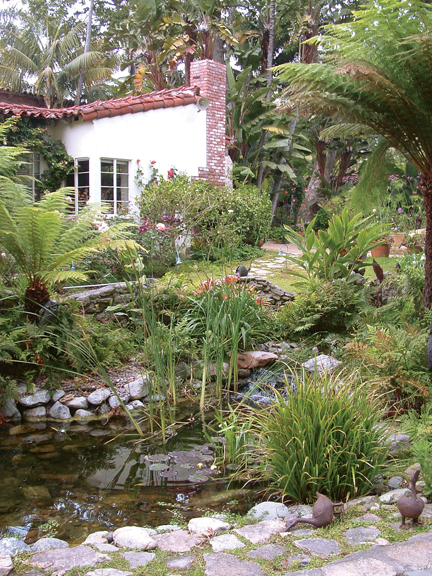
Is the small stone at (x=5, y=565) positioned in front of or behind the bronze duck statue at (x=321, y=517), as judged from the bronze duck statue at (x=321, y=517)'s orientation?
in front

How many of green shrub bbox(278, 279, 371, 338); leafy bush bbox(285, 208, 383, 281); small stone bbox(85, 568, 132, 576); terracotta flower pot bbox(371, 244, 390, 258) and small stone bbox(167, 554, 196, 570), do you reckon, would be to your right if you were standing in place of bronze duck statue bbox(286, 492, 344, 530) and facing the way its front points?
3

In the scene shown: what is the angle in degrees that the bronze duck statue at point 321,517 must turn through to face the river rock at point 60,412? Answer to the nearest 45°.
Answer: approximately 45° to its right

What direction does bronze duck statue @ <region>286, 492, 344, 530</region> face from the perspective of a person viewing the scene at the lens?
facing to the left of the viewer

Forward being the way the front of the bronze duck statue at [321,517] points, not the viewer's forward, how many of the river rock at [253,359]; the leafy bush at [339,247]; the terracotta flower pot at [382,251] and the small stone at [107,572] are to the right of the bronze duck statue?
3

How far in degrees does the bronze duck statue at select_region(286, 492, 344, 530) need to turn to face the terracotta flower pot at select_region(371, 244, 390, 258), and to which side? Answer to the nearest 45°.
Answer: approximately 90° to its right

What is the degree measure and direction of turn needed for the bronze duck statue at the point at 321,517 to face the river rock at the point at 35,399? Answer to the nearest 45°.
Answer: approximately 45° to its right

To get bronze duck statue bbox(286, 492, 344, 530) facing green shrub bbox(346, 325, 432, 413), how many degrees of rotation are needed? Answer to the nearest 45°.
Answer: approximately 90° to its right

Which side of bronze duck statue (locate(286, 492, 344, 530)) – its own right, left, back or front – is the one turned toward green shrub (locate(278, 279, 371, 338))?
right
